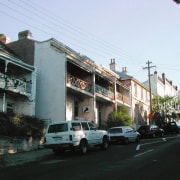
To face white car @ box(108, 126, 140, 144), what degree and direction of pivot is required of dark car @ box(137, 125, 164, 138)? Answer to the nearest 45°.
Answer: approximately 135° to its right

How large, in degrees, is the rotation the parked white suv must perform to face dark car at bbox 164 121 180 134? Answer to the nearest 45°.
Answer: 0° — it already faces it

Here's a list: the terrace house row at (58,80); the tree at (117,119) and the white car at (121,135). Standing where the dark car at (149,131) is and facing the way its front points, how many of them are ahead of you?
0

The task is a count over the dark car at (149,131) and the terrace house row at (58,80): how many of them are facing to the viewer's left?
0

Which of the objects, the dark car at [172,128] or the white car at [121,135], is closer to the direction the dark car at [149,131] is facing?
the dark car

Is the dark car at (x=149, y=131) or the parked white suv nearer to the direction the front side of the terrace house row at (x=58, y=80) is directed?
the parked white suv

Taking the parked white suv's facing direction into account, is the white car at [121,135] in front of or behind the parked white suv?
in front

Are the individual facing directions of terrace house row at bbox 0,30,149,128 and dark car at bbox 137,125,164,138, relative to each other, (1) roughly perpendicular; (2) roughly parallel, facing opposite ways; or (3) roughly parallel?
roughly perpendicular

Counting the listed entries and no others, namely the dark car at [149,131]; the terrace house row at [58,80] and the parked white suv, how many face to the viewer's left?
0

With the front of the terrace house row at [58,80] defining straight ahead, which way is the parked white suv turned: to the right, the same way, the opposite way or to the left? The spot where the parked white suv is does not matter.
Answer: to the left

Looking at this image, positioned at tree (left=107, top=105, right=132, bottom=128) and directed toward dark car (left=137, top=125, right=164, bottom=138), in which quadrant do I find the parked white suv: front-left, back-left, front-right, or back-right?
back-right

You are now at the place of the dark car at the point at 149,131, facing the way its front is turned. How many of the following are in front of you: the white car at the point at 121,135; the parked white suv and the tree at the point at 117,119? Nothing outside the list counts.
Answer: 0

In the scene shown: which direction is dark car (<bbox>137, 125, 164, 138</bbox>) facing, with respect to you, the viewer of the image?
facing away from the viewer and to the right of the viewer

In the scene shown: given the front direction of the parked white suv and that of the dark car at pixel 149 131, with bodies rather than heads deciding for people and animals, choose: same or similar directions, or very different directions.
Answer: same or similar directions

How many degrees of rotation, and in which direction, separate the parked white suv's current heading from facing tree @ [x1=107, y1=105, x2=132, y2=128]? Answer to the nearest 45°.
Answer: approximately 45° to its left

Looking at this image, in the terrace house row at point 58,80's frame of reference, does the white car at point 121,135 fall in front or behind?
in front

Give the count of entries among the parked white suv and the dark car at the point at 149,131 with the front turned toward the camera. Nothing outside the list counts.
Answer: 0

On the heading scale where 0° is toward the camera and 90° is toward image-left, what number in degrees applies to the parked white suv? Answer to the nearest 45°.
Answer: approximately 225°

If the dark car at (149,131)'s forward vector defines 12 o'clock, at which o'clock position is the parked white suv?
The parked white suv is roughly at 5 o'clock from the dark car.

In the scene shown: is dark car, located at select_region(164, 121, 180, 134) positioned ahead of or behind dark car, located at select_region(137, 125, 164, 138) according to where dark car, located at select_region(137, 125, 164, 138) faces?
ahead
